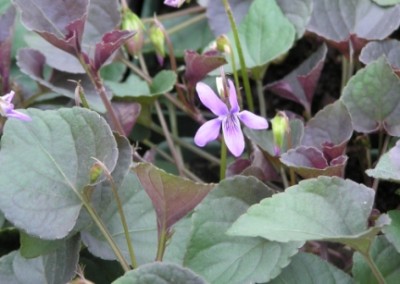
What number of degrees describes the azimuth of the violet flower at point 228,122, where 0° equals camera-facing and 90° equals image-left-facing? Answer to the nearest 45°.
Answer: approximately 0°
